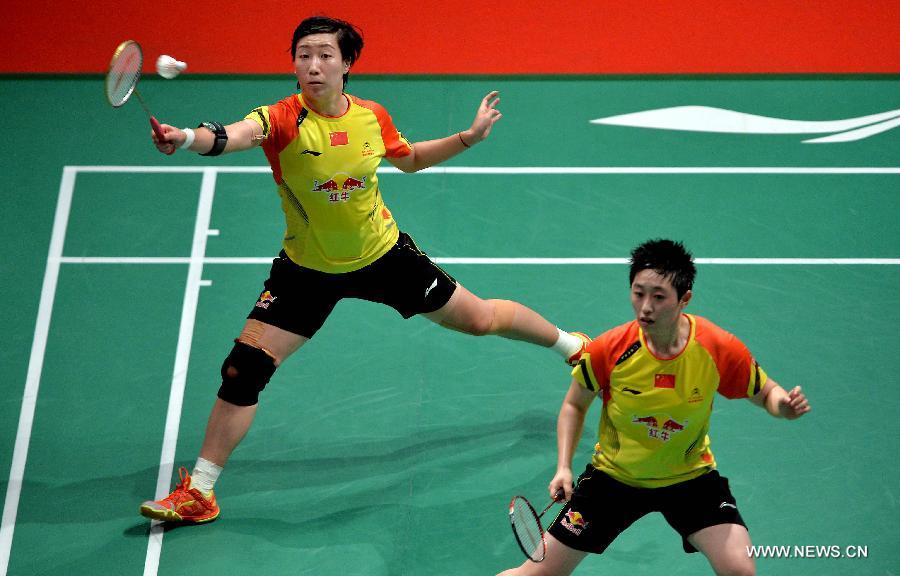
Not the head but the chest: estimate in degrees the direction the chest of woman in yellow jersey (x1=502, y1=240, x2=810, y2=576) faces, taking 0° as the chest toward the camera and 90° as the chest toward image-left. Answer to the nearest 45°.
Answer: approximately 0°

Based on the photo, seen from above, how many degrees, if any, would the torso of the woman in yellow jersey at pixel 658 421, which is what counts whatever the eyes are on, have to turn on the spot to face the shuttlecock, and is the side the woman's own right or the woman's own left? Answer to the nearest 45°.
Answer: approximately 90° to the woman's own right

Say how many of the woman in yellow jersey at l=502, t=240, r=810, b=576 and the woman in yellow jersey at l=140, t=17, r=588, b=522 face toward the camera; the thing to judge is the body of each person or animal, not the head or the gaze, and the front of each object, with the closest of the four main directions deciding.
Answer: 2

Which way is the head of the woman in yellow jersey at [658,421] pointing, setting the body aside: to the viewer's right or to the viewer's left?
to the viewer's left

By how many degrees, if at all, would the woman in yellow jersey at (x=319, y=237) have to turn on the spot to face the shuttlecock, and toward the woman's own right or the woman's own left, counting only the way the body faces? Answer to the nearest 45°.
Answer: approximately 45° to the woman's own right

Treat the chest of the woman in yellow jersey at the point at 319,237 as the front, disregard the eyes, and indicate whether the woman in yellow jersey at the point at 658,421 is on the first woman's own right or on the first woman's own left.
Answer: on the first woman's own left
